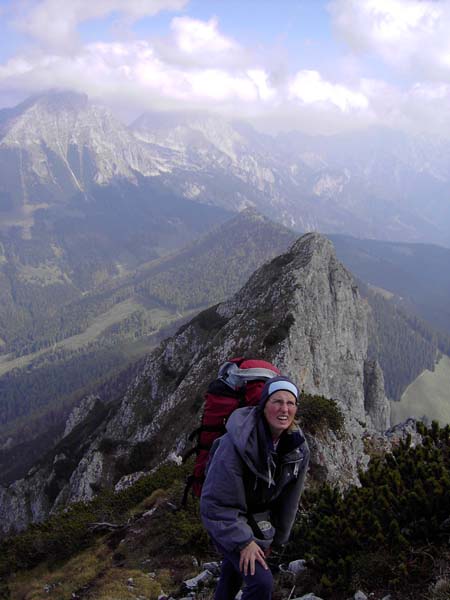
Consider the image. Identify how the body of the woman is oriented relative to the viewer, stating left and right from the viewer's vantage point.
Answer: facing the viewer and to the right of the viewer

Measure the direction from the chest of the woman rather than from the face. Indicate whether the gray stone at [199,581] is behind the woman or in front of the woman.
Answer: behind

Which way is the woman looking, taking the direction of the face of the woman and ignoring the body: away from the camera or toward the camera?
toward the camera

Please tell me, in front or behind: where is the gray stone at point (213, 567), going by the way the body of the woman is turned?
behind
